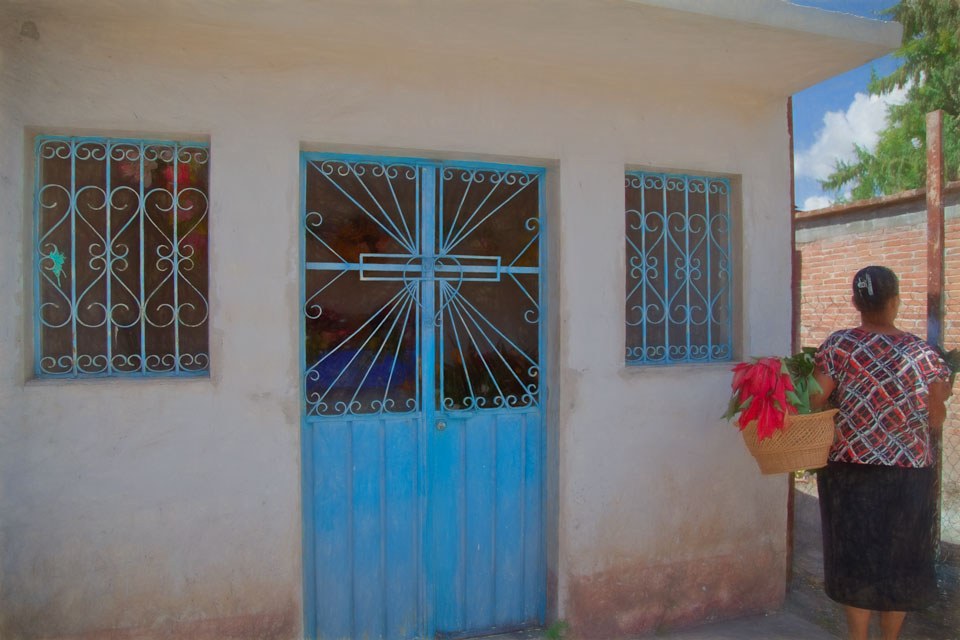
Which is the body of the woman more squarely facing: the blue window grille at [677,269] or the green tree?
the green tree

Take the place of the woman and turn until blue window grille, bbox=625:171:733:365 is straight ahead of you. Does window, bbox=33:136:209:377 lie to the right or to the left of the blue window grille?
left

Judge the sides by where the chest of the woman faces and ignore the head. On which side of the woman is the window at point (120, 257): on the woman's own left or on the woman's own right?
on the woman's own left

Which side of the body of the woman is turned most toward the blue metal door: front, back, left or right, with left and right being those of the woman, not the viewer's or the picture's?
left

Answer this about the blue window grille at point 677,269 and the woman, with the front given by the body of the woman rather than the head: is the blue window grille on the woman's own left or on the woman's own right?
on the woman's own left

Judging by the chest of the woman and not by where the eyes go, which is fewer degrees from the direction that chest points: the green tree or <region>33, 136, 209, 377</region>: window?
the green tree

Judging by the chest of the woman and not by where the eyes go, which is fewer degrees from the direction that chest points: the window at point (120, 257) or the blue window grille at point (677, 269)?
the blue window grille

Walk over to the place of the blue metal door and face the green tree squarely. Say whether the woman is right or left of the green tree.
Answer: right

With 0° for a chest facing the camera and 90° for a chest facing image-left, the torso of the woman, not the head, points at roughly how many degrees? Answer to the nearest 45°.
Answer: approximately 180°
